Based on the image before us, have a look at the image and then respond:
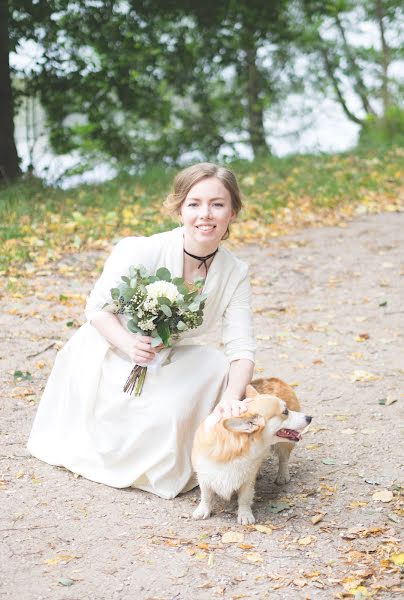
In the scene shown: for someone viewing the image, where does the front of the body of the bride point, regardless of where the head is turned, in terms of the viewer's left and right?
facing the viewer and to the right of the viewer

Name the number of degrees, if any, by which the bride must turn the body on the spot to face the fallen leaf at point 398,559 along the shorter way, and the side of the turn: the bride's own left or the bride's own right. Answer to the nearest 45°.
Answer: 0° — they already face it

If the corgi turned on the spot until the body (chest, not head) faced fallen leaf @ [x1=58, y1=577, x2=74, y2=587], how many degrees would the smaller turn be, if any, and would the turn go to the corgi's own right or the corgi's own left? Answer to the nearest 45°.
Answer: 0° — it already faces it

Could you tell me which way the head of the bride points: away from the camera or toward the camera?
toward the camera

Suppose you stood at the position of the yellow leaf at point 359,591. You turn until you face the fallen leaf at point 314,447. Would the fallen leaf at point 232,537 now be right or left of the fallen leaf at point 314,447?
left

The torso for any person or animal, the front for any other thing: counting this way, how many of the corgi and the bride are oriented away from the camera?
0

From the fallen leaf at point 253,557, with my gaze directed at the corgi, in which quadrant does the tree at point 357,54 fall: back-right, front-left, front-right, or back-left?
front-right

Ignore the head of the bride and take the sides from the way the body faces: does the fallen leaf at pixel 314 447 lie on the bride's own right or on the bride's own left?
on the bride's own left

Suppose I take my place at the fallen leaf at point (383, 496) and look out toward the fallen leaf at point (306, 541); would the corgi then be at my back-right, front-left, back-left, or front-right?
front-right

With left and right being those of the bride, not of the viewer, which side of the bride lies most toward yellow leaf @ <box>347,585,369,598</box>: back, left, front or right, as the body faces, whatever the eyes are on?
front

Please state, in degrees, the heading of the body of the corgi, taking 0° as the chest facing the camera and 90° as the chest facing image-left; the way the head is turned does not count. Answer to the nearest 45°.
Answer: approximately 45°

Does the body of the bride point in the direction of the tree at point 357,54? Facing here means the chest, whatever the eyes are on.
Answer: no

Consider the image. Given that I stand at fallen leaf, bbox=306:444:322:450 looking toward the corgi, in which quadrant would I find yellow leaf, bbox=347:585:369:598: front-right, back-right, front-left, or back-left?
front-left
